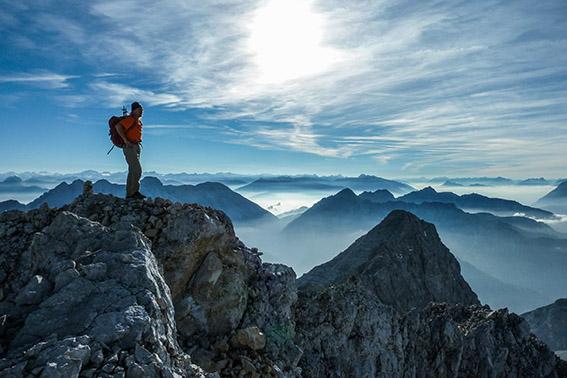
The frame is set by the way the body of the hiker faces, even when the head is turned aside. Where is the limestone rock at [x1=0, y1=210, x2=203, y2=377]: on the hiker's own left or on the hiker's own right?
on the hiker's own right

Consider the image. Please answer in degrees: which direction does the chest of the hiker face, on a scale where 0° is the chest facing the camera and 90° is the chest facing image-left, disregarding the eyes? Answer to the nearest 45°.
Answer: approximately 270°
